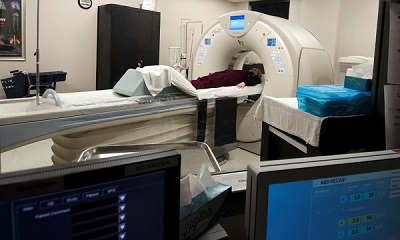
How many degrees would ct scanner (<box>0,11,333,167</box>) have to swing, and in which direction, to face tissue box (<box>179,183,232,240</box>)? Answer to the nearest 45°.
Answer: approximately 45° to its left

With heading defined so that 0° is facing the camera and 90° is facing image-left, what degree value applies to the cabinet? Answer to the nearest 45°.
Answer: approximately 315°

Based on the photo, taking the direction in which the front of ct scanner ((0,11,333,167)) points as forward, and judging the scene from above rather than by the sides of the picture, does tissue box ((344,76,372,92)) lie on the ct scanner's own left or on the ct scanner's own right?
on the ct scanner's own left

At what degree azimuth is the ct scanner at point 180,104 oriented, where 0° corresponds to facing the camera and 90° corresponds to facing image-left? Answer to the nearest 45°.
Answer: approximately 45°
